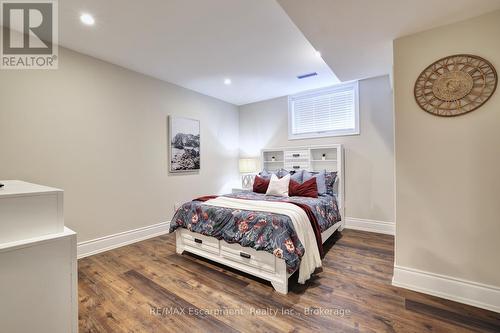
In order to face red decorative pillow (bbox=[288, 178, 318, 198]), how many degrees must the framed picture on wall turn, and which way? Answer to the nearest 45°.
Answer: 0° — it already faces it

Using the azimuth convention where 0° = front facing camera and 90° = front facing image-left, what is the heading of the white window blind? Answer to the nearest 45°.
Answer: approximately 45°

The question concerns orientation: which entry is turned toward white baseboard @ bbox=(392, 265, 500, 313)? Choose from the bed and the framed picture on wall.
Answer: the framed picture on wall

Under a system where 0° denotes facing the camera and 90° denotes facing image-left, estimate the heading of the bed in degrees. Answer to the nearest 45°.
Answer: approximately 45°

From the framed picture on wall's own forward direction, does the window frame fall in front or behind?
in front

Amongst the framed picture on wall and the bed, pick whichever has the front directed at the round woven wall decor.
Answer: the framed picture on wall

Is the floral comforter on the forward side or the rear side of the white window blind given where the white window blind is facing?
on the forward side

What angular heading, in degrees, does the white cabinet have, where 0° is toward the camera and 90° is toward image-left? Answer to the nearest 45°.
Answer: approximately 225°

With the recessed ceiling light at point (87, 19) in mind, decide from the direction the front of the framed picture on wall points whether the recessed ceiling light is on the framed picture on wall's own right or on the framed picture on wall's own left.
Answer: on the framed picture on wall's own right

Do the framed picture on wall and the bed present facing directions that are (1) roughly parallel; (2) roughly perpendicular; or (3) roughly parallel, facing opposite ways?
roughly perpendicular

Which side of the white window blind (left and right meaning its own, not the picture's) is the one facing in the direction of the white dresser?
front

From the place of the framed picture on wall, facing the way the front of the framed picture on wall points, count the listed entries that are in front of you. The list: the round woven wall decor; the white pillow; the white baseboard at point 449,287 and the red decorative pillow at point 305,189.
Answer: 4

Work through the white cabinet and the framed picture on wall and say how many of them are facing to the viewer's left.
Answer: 0
